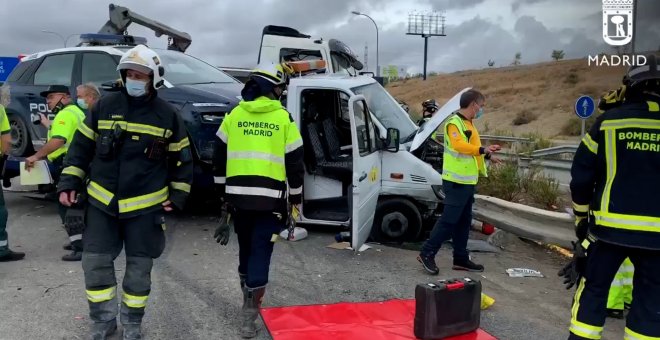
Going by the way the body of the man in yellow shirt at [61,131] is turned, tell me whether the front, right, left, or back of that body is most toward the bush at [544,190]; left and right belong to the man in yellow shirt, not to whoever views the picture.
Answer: back

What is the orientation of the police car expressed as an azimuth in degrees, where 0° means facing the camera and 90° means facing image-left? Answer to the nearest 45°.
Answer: approximately 315°

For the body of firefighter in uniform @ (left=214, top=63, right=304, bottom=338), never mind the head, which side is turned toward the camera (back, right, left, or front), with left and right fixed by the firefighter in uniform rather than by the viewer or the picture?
back

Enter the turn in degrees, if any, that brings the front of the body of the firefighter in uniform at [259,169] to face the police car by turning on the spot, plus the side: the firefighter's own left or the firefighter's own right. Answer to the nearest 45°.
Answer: approximately 45° to the firefighter's own left

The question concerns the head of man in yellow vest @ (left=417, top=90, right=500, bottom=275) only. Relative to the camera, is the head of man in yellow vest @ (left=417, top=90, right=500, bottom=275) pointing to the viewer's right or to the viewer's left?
to the viewer's right

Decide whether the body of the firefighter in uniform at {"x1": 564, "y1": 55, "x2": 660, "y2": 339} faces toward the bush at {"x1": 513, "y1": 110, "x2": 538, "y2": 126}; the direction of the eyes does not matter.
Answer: yes

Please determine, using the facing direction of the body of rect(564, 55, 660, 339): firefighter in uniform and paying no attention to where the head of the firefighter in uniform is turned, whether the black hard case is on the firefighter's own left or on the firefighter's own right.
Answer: on the firefighter's own left

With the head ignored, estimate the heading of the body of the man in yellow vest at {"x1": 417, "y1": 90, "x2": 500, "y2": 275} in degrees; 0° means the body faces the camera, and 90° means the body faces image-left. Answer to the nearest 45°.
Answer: approximately 270°

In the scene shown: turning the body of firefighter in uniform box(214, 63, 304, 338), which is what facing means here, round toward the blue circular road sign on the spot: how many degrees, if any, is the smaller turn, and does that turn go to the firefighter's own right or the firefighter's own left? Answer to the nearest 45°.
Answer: approximately 45° to the firefighter's own right

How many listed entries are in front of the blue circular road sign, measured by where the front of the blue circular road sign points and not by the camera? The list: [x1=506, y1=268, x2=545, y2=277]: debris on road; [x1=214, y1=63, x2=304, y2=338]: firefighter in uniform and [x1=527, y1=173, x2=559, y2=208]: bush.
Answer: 3

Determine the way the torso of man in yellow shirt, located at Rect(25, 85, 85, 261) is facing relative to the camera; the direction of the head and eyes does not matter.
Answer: to the viewer's left
